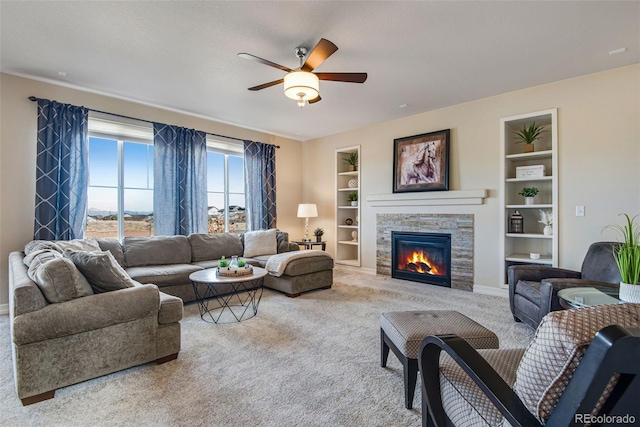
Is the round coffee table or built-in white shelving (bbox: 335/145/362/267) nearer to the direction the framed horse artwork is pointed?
the round coffee table

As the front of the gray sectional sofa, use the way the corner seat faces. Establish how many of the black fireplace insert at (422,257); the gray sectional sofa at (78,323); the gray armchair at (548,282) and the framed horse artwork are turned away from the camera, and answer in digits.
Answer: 0

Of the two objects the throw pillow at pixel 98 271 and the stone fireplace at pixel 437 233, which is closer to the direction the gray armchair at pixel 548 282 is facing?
the throw pillow

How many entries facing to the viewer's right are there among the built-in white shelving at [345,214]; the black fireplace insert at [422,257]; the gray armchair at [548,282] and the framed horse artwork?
0

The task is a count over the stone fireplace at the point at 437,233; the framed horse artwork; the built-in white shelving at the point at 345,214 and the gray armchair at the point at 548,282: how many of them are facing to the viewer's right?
0

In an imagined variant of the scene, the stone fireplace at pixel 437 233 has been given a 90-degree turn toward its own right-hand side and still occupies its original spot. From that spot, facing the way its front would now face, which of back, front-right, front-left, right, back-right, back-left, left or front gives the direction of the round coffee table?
left

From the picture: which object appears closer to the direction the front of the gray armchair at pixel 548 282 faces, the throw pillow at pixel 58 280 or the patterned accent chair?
the throw pillow

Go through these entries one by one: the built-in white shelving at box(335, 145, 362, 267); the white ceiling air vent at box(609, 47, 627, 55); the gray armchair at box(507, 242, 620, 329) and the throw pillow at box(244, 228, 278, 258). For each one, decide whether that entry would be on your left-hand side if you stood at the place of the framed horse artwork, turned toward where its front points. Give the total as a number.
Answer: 2

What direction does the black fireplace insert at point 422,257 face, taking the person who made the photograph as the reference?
facing the viewer and to the left of the viewer

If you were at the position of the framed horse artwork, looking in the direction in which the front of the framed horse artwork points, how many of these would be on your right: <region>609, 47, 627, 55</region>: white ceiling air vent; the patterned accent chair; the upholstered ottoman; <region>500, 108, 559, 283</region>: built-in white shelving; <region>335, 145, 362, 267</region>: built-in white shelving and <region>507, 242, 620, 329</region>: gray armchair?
1

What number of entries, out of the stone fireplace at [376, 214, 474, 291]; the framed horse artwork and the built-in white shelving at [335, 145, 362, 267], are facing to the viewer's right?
0

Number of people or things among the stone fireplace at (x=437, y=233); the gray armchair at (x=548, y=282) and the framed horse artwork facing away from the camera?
0

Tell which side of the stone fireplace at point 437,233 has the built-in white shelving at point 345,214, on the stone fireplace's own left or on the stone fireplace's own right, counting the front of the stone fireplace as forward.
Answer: on the stone fireplace's own right

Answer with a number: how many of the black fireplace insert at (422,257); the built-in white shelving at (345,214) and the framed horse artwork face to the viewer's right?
0

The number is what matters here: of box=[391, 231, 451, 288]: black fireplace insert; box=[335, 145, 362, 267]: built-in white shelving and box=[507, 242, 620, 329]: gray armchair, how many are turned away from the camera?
0
